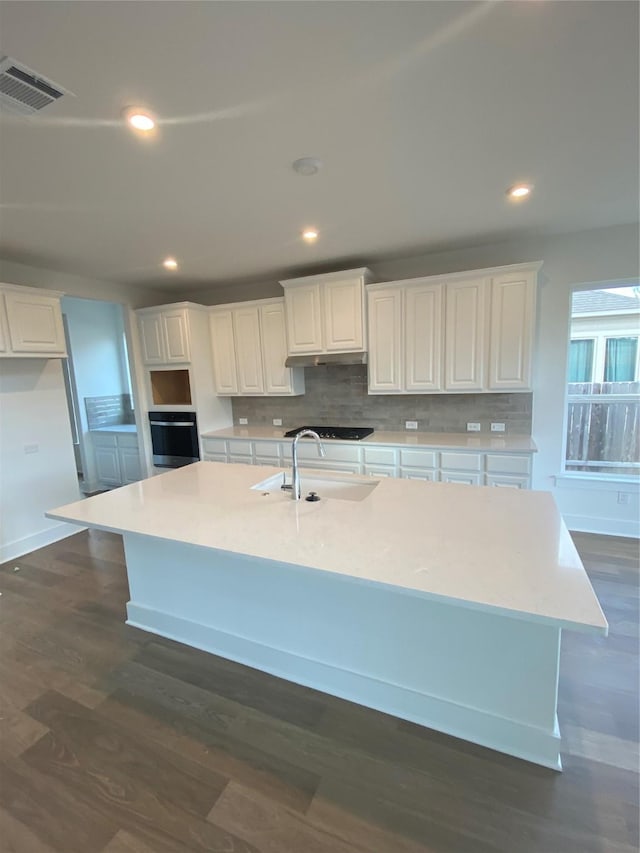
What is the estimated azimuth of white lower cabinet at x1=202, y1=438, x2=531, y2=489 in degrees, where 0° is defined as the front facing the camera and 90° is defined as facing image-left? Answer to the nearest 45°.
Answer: approximately 45°

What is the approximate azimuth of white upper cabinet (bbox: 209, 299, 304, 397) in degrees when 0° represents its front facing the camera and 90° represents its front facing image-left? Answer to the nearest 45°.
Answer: approximately 45°

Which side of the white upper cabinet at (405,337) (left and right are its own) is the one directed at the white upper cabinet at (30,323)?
right

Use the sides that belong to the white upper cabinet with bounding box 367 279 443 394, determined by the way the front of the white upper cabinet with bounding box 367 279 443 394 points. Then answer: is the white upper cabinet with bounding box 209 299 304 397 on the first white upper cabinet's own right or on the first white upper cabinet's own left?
on the first white upper cabinet's own right

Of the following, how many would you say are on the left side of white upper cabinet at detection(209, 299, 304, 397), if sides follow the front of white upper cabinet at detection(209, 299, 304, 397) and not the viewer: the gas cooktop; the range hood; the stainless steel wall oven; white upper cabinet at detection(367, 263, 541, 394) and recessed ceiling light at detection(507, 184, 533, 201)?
4

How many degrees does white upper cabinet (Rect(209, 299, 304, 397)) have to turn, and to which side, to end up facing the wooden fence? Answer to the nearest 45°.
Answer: approximately 90° to its left

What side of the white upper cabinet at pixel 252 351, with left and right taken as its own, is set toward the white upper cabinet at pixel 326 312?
left
